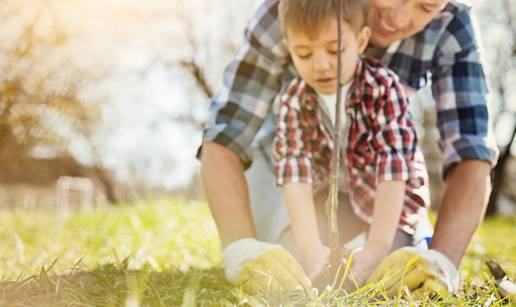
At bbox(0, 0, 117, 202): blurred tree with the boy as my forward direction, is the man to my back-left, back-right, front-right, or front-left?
front-left

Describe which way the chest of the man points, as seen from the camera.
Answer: toward the camera

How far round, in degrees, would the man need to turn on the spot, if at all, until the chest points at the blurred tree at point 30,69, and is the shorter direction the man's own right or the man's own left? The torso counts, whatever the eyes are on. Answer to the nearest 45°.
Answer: approximately 90° to the man's own right
